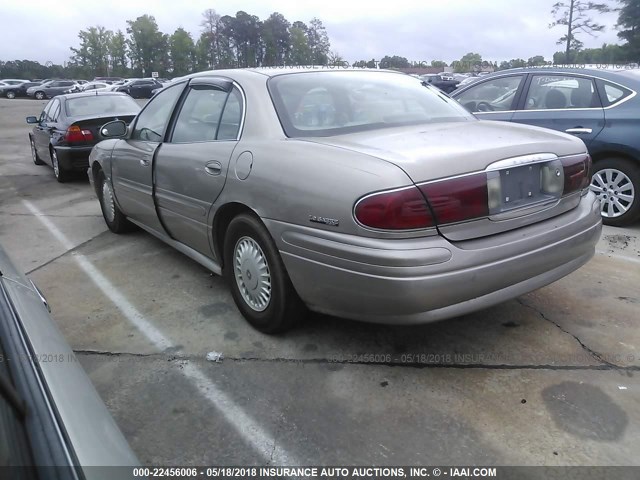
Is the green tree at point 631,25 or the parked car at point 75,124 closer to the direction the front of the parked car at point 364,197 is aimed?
the parked car

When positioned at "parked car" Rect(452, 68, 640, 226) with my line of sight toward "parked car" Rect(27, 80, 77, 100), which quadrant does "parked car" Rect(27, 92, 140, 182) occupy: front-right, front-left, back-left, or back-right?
front-left

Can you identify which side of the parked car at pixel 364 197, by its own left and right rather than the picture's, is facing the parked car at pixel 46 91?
front

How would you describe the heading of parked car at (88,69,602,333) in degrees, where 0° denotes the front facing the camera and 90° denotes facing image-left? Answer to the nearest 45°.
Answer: approximately 135°

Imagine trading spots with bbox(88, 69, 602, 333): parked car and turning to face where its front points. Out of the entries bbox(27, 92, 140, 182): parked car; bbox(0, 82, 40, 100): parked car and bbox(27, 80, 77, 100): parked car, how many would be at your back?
0

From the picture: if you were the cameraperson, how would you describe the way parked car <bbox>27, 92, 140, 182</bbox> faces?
facing away from the viewer and to the left of the viewer

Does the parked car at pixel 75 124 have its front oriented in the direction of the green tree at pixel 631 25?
no

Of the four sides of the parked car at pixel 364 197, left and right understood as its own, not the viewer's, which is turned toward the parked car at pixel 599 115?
right

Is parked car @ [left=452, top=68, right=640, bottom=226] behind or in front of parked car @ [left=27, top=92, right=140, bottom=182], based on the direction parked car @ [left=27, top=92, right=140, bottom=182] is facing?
behind

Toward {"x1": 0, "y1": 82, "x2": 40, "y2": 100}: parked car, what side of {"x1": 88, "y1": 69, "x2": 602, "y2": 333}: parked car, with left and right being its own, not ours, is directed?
front

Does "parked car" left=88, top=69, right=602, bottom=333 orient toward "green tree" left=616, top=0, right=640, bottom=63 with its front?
no

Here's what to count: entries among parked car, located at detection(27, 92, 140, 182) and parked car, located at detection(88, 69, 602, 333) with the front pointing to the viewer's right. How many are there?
0
